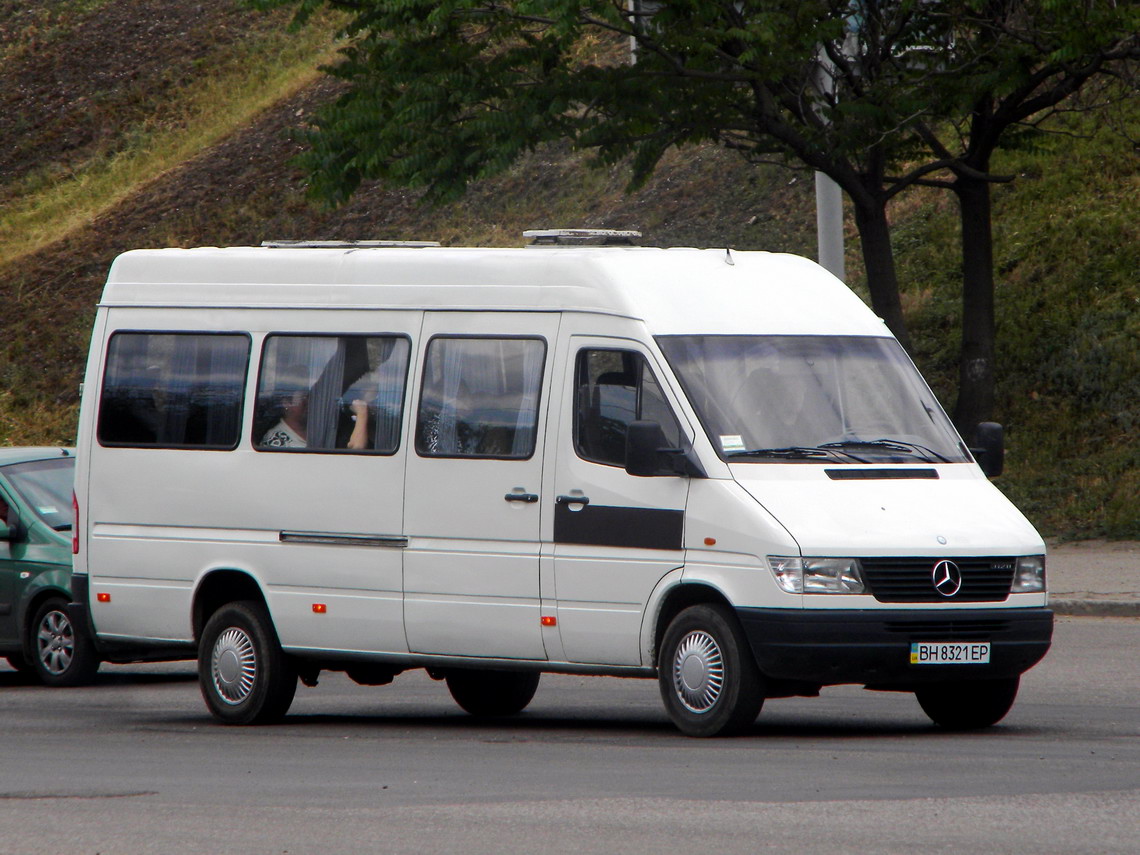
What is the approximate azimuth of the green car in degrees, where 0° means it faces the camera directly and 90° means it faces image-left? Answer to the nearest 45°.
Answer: approximately 315°

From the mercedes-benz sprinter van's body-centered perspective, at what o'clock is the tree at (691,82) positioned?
The tree is roughly at 8 o'clock from the mercedes-benz sprinter van.

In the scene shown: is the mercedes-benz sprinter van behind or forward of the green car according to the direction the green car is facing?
forward

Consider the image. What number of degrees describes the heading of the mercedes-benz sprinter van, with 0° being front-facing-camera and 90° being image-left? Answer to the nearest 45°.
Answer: approximately 315°

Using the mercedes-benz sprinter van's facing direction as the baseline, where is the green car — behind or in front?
behind

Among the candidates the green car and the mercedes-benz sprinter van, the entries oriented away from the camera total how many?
0
